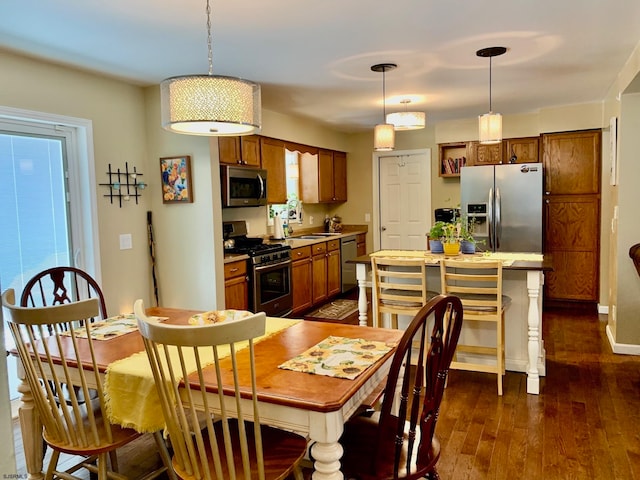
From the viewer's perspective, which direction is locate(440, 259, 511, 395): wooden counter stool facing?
away from the camera

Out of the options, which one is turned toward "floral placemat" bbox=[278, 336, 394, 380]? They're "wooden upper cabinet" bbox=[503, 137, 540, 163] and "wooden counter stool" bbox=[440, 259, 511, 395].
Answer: the wooden upper cabinet

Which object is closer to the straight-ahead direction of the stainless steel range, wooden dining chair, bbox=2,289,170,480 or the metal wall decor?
the wooden dining chair

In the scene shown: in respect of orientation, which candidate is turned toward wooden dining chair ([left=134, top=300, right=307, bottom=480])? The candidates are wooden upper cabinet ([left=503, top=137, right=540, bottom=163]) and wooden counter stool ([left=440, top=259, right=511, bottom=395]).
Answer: the wooden upper cabinet

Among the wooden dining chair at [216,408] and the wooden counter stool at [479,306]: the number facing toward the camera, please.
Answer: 0

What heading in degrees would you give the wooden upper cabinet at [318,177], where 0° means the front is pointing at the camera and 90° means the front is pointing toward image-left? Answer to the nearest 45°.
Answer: approximately 315°

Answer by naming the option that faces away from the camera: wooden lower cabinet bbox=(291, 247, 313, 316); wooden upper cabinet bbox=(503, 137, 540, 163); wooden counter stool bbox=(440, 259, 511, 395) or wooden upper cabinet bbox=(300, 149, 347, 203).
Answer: the wooden counter stool

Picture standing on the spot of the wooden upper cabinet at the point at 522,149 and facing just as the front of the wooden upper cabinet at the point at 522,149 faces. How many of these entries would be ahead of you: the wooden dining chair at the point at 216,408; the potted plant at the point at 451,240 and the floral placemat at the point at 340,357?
3

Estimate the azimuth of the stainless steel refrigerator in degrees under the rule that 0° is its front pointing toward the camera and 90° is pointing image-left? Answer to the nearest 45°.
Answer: approximately 0°

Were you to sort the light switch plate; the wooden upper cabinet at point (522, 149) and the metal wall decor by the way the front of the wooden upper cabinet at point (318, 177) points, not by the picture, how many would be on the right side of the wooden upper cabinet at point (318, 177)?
2

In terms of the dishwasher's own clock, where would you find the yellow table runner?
The yellow table runner is roughly at 2 o'clock from the dishwasher.

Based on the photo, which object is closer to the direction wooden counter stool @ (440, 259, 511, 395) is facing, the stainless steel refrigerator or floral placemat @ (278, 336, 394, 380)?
the stainless steel refrigerator

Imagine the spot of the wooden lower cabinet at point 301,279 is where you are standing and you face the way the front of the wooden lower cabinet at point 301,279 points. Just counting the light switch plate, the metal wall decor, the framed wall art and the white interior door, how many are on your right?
3

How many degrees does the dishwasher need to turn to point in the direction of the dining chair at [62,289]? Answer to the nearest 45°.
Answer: approximately 90° to its right
